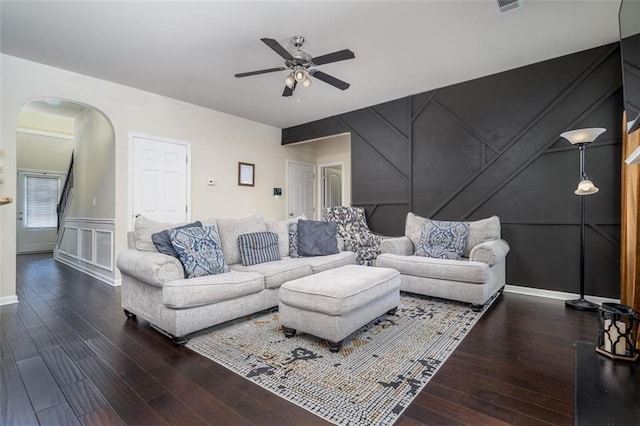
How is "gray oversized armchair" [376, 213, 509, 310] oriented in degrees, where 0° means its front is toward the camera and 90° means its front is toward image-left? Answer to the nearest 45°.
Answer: approximately 45°

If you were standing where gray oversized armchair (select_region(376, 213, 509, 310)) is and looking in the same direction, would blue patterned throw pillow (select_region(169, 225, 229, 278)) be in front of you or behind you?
in front

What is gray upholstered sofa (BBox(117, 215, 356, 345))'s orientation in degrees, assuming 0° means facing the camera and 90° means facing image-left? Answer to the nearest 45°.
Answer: approximately 315°

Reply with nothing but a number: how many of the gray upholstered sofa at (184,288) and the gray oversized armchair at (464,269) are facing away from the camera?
0

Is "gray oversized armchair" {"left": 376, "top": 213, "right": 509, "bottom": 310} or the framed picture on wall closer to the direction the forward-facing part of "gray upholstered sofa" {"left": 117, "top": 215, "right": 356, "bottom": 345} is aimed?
the gray oversized armchair

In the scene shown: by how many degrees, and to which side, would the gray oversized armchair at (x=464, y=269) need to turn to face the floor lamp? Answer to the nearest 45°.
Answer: approximately 135° to its left

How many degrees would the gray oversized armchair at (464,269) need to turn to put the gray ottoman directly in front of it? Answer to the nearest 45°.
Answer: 0° — it already faces it
